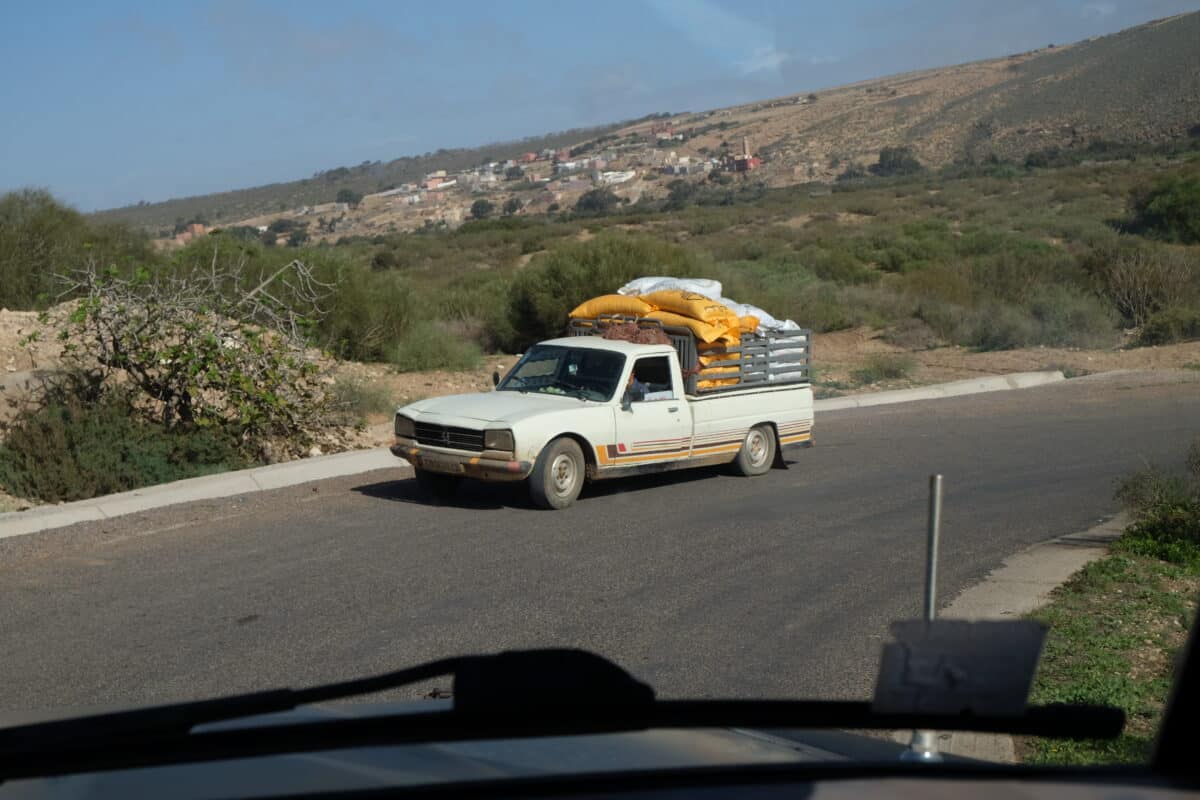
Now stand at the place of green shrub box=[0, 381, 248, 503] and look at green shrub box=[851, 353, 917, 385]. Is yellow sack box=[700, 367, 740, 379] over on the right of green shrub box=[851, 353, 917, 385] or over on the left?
right

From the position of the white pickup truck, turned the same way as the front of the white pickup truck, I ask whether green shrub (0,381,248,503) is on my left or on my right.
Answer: on my right

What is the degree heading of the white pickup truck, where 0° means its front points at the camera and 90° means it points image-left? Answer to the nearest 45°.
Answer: approximately 45°

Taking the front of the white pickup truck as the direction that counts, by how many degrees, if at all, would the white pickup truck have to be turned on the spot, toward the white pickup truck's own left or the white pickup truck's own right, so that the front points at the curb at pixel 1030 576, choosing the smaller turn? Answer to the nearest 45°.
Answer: approximately 90° to the white pickup truck's own left

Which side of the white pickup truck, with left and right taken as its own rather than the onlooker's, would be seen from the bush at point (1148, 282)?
back

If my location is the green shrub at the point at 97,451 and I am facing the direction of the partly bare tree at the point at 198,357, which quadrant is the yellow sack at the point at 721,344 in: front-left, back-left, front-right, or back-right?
front-right

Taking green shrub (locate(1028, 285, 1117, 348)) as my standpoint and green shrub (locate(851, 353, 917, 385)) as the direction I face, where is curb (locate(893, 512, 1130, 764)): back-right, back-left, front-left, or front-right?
front-left

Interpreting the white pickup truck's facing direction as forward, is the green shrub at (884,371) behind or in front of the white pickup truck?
behind

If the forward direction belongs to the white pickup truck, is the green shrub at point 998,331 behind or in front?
behind
